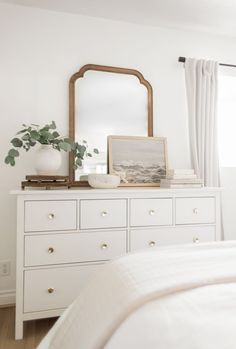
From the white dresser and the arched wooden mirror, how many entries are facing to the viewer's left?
0

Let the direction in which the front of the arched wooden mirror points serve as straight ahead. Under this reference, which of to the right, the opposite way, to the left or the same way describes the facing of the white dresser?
the same way

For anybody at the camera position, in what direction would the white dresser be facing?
facing the viewer and to the right of the viewer

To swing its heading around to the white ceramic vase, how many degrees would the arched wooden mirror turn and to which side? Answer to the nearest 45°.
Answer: approximately 90° to its right
